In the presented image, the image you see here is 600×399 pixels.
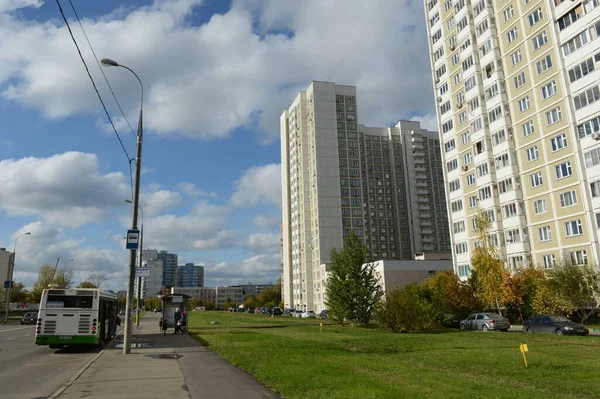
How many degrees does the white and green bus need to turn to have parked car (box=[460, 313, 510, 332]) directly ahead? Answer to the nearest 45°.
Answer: approximately 90° to its right

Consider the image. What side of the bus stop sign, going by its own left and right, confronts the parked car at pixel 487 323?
left

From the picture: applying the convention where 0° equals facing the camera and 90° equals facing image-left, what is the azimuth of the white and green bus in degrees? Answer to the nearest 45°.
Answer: approximately 180°

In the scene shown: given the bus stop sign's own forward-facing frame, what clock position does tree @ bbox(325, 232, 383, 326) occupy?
The tree is roughly at 8 o'clock from the bus stop sign.

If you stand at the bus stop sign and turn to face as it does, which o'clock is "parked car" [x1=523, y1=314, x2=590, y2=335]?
The parked car is roughly at 9 o'clock from the bus stop sign.

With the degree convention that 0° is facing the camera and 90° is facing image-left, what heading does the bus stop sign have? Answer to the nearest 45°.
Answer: approximately 0°

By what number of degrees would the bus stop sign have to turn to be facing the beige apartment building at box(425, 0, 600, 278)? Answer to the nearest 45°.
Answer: approximately 90° to its left

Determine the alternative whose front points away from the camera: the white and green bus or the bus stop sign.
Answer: the white and green bus

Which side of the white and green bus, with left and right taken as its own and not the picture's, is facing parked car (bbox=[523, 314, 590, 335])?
right

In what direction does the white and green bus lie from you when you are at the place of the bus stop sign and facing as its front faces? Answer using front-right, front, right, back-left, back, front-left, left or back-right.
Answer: back-right

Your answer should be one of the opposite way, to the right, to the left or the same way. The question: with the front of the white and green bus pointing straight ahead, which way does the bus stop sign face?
the opposite way
